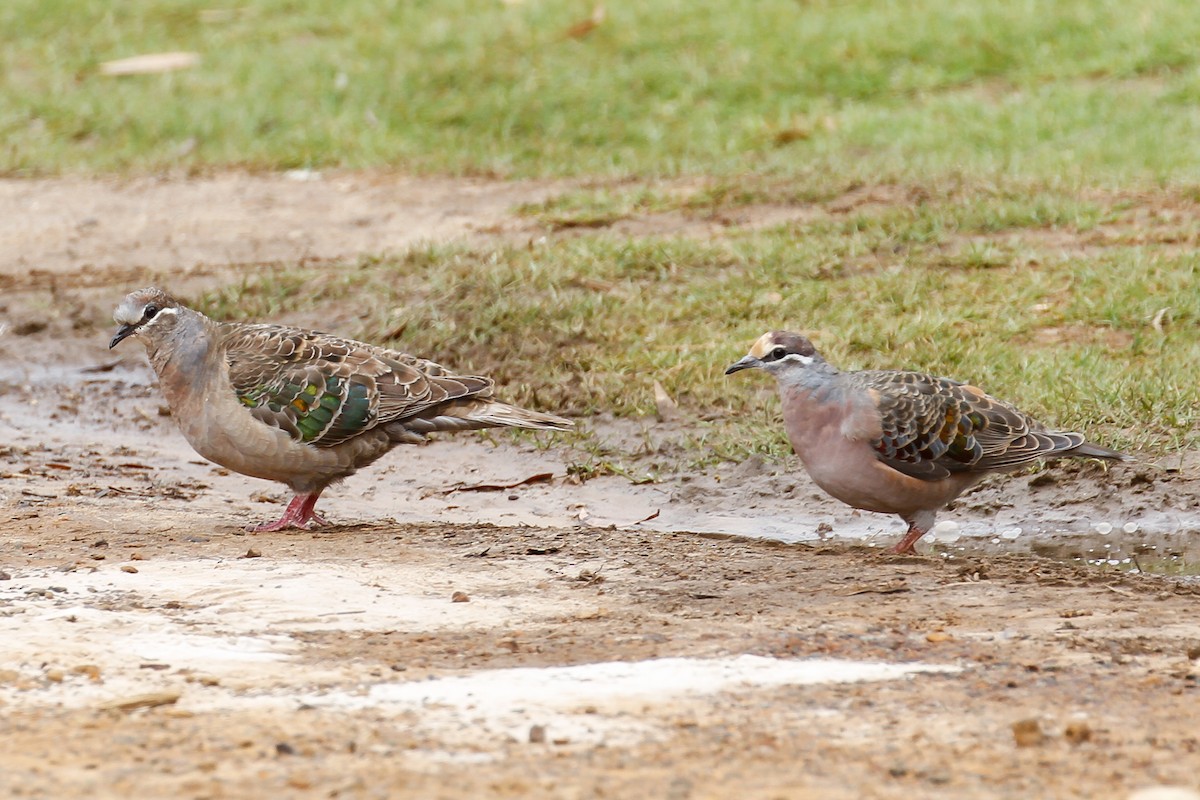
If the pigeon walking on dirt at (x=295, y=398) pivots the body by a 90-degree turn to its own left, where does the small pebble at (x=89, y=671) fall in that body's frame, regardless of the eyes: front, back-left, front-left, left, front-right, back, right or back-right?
front

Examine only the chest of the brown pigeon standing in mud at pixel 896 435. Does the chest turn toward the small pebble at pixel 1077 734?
no

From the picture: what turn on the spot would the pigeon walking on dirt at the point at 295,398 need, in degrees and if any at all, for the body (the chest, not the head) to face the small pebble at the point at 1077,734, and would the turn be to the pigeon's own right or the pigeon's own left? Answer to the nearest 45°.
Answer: approximately 135° to the pigeon's own left

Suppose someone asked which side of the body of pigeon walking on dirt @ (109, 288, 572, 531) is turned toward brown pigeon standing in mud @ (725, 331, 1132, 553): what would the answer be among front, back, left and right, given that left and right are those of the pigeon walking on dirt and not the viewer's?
back

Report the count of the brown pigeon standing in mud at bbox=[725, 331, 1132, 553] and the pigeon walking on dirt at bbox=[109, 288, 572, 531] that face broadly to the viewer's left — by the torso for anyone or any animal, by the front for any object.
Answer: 2

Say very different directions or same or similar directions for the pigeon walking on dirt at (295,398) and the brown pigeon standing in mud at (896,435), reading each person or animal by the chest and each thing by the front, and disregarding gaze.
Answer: same or similar directions

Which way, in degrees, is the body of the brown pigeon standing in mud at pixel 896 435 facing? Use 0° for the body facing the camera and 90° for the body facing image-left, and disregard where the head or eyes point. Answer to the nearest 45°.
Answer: approximately 90°

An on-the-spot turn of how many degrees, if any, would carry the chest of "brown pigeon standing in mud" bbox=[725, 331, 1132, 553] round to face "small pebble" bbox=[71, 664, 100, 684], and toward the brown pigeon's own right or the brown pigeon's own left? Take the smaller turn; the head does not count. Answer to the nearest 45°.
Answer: approximately 45° to the brown pigeon's own left

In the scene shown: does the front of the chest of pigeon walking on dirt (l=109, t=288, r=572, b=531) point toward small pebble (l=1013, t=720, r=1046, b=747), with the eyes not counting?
no

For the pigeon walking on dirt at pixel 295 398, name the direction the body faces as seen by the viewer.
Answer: to the viewer's left

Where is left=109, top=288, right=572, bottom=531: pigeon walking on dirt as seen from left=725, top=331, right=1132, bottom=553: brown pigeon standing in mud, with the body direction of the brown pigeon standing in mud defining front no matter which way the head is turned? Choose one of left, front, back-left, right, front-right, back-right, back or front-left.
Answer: front

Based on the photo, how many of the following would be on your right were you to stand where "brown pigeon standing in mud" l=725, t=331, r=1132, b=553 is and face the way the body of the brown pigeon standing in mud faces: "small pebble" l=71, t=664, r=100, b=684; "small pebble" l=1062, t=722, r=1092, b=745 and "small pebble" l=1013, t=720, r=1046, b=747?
0
